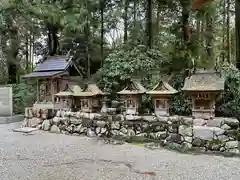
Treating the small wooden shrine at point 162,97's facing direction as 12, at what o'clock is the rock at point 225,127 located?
The rock is roughly at 10 o'clock from the small wooden shrine.

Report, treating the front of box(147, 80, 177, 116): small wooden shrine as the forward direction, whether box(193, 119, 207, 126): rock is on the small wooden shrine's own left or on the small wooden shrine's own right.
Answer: on the small wooden shrine's own left

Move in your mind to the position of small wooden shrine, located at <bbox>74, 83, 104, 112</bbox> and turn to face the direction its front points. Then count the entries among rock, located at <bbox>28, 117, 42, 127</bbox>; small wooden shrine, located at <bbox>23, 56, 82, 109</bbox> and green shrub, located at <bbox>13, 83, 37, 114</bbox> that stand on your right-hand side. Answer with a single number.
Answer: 3

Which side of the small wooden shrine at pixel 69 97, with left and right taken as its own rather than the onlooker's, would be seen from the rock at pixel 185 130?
left

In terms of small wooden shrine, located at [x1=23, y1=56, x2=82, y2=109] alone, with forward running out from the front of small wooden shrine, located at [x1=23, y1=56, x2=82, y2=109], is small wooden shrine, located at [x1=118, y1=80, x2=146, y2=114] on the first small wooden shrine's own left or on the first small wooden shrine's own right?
on the first small wooden shrine's own left

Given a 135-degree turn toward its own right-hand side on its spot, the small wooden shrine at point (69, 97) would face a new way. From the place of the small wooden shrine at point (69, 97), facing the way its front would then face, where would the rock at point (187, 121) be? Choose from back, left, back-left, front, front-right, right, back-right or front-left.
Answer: back-right

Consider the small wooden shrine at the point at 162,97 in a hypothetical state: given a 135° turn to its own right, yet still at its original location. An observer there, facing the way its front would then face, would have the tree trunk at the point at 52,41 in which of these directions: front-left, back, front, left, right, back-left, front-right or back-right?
front

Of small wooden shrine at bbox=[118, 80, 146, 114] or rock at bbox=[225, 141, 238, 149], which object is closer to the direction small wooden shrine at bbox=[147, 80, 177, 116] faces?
the rock

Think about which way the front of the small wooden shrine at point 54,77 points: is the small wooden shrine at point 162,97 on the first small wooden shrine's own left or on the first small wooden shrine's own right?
on the first small wooden shrine's own left

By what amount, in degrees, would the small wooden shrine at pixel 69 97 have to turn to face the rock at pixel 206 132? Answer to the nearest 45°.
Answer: approximately 90° to its left
